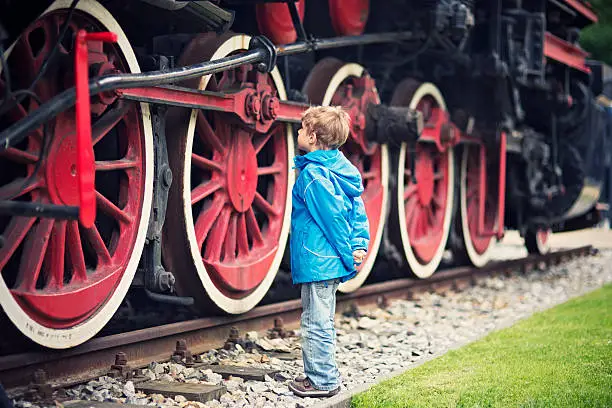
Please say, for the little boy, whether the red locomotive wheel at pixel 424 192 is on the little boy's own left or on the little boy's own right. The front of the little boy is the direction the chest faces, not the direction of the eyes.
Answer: on the little boy's own right

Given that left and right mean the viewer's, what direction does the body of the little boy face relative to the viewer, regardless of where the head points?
facing to the left of the viewer

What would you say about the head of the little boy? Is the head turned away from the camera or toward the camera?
away from the camera

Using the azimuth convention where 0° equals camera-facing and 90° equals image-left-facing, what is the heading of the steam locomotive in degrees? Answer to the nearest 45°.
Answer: approximately 225°
